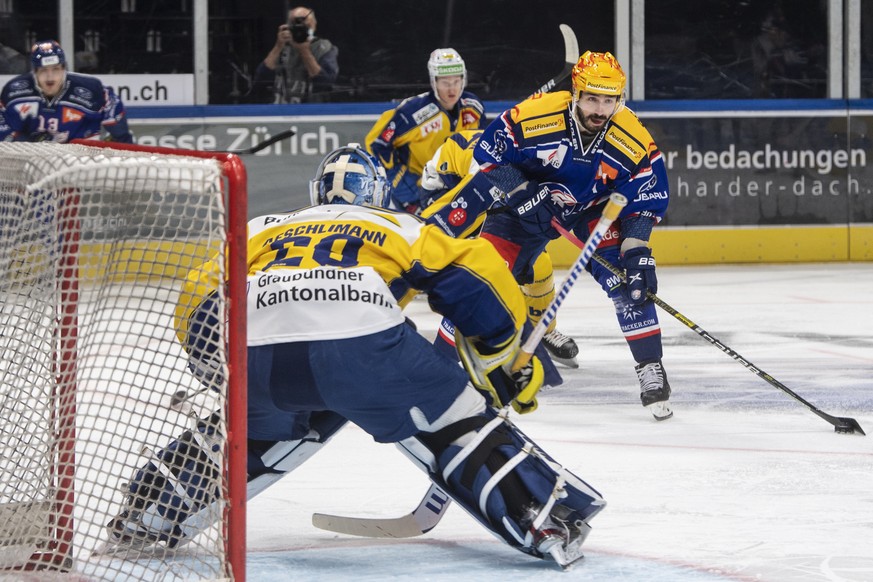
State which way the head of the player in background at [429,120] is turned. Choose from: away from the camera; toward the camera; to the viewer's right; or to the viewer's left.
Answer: toward the camera

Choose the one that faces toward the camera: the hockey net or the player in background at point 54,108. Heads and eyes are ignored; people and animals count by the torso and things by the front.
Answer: the player in background

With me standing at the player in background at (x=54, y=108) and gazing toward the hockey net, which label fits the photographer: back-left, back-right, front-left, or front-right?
back-left

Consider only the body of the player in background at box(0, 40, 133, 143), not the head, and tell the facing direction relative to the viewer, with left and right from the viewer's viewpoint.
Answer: facing the viewer

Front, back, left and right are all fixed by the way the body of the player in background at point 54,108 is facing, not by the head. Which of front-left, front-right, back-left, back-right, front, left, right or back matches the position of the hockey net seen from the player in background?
front

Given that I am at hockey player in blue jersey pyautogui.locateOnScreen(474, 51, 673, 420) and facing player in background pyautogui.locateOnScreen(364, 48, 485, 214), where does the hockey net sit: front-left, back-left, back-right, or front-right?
back-left

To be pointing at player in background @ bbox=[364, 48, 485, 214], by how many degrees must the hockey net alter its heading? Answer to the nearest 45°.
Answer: approximately 45° to its left

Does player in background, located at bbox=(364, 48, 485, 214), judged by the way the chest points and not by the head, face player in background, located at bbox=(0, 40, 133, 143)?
no

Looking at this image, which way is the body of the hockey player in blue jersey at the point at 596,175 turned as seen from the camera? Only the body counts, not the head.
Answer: toward the camera

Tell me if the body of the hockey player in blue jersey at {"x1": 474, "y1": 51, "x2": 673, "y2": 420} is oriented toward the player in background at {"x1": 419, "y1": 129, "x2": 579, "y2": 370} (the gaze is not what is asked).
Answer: no

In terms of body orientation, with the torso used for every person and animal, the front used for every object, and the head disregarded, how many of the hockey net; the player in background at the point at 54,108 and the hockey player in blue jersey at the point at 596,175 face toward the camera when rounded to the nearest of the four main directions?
2

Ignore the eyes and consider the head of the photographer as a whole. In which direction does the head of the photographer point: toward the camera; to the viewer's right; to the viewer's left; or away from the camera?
toward the camera

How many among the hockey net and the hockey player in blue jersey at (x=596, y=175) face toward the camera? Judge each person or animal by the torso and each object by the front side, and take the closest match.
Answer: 1

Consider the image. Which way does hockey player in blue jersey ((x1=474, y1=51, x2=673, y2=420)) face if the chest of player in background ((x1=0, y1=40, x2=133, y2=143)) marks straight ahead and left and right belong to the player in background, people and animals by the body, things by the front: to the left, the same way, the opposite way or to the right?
the same way

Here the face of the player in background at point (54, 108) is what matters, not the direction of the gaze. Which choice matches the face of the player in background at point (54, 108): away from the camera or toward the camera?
toward the camera
